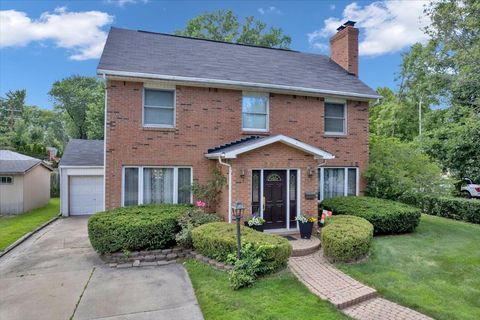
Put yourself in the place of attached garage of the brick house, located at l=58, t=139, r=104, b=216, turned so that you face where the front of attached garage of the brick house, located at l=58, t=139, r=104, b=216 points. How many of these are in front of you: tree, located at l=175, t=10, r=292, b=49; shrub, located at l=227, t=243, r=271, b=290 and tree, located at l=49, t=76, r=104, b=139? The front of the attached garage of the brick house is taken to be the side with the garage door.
1

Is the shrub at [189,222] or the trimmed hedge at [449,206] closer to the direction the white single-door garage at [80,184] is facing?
the shrub

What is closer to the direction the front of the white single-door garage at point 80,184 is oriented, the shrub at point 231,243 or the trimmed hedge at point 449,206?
the shrub

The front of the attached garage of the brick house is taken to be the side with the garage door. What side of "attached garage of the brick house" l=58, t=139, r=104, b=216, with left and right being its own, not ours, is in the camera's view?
front

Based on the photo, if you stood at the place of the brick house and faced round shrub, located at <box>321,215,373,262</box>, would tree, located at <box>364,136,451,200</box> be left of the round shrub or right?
left

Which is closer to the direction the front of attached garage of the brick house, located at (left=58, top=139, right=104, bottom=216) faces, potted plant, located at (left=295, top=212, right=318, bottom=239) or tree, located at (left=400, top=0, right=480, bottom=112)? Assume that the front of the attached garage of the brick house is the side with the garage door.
the potted plant

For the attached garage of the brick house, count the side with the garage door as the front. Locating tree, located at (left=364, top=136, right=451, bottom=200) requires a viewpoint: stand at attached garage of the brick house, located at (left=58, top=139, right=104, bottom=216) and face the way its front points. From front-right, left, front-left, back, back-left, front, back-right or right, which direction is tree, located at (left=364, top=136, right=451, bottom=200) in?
front-left

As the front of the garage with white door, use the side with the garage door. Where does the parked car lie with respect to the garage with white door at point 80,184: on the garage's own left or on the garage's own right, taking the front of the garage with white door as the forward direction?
on the garage's own left

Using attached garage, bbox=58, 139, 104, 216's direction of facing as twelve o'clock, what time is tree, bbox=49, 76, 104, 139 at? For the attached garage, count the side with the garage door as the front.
The tree is roughly at 6 o'clock from the attached garage.
